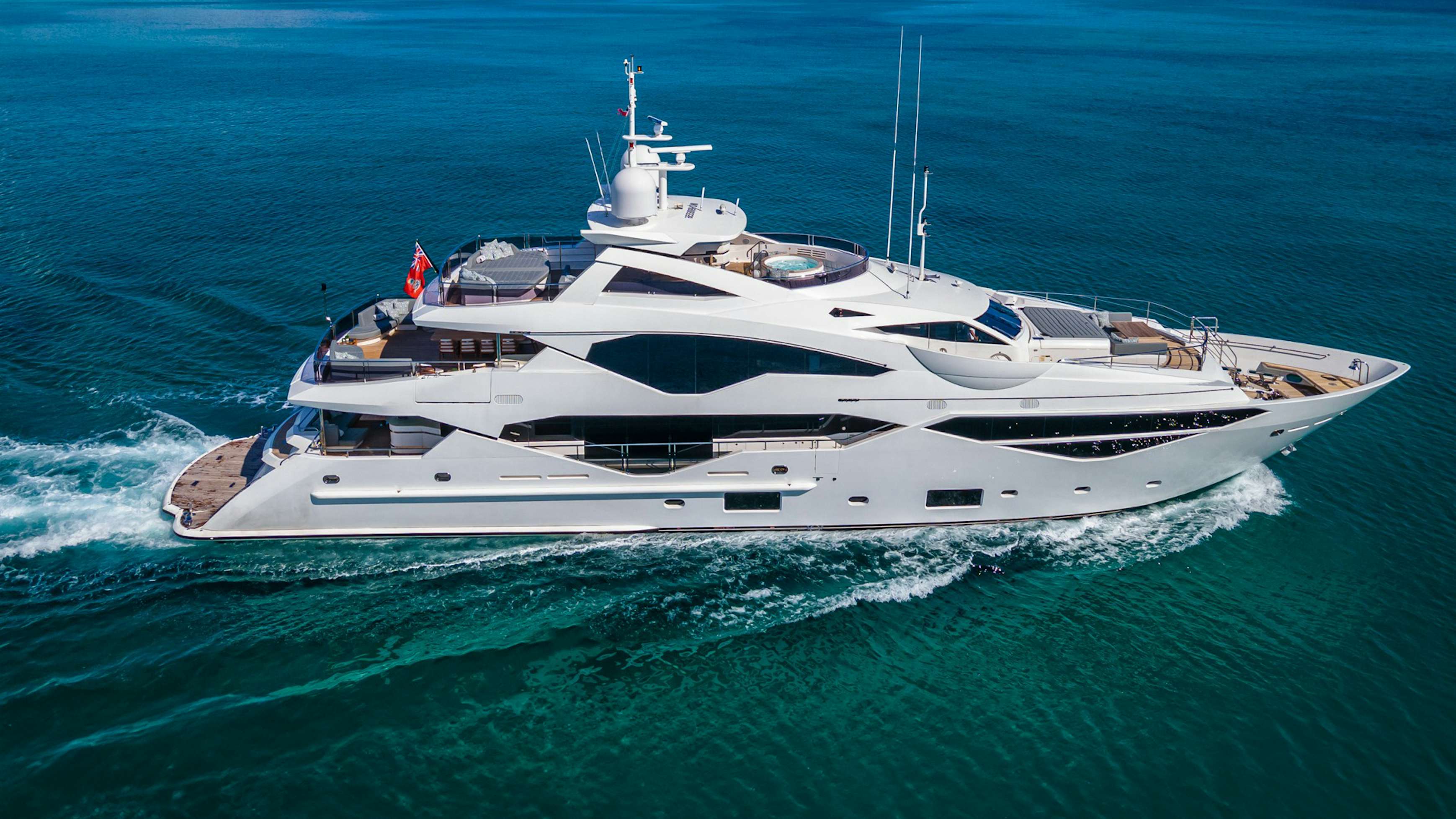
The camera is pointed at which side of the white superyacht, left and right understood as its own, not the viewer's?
right
